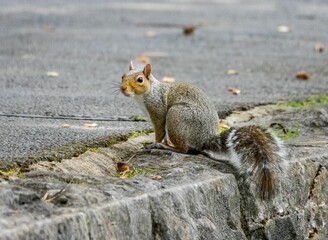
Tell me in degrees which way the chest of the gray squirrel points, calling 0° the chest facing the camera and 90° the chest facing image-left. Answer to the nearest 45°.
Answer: approximately 90°

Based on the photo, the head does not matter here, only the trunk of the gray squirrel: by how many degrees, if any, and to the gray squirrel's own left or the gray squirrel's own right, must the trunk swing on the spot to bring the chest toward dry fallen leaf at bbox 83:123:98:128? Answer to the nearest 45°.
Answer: approximately 45° to the gray squirrel's own right

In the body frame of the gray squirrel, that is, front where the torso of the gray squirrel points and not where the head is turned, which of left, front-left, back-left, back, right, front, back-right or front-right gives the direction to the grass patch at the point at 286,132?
back-right

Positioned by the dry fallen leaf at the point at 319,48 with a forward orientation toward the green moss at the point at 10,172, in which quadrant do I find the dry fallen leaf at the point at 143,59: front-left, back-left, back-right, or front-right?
front-right

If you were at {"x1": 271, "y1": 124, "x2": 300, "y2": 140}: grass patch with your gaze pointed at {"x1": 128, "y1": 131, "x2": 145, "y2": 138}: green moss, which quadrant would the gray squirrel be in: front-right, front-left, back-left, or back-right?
front-left

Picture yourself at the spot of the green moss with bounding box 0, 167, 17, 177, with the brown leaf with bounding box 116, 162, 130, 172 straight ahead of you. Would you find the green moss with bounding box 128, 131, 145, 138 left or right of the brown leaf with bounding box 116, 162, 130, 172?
left

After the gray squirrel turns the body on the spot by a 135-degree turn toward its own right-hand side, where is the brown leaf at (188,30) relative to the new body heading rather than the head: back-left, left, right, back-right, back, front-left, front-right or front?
front-left

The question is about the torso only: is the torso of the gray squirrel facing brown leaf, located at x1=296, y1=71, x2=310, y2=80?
no

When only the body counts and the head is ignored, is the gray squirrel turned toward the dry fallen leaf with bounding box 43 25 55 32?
no

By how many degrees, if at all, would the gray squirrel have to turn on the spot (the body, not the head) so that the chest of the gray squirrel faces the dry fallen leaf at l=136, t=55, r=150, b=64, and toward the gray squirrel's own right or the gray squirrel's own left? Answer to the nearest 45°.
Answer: approximately 90° to the gray squirrel's own right

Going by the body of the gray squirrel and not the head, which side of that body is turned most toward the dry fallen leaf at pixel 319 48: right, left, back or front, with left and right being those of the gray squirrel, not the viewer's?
right
